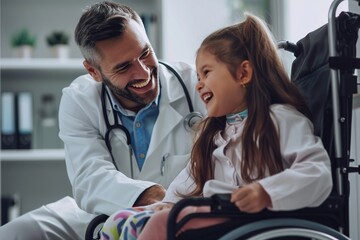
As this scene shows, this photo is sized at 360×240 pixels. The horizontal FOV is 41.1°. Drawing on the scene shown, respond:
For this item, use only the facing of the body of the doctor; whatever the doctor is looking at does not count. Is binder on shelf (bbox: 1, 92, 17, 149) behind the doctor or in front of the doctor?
behind

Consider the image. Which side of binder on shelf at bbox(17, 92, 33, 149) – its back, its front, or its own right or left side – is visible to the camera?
front

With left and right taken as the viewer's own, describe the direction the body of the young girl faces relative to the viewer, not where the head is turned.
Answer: facing the viewer and to the left of the viewer

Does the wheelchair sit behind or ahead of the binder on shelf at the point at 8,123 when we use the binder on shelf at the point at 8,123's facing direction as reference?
ahead

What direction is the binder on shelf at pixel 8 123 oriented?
toward the camera

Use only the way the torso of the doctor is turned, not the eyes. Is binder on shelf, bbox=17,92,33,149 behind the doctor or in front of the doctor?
behind

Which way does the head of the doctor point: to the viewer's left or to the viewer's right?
to the viewer's right

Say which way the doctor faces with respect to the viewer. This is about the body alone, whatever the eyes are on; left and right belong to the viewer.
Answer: facing the viewer and to the right of the viewer

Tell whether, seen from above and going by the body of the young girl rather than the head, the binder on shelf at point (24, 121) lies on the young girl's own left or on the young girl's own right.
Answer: on the young girl's own right

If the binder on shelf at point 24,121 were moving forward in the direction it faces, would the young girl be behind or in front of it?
in front

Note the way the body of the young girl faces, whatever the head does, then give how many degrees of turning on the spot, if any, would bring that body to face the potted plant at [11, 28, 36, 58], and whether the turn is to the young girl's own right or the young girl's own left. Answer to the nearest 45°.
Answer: approximately 90° to the young girl's own right

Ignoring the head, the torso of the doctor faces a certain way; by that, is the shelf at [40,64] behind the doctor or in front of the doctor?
behind

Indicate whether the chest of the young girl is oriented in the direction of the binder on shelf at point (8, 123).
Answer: no

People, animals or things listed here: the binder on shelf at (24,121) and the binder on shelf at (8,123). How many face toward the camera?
2

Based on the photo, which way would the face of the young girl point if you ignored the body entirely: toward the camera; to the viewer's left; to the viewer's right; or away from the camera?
to the viewer's left

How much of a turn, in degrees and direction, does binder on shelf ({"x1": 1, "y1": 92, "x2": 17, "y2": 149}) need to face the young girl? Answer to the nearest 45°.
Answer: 0° — it already faces them
